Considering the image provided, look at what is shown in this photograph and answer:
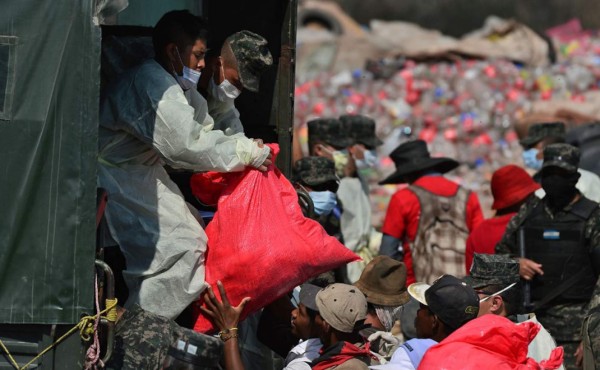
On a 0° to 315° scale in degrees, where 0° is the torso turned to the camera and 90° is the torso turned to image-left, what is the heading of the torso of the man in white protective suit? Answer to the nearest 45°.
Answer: approximately 270°

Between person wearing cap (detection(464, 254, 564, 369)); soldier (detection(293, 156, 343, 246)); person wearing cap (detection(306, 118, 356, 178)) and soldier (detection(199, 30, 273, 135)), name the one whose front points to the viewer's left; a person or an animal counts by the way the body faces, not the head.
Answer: person wearing cap (detection(464, 254, 564, 369))

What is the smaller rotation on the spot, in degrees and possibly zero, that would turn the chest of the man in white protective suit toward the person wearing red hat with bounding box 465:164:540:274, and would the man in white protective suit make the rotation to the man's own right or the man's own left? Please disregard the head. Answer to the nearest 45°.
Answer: approximately 45° to the man's own left

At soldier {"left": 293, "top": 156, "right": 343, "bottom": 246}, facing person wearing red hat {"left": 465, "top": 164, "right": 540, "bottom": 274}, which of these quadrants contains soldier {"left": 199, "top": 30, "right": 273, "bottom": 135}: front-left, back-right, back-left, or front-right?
back-right

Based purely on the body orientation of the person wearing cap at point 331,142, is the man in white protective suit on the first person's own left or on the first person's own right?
on the first person's own right

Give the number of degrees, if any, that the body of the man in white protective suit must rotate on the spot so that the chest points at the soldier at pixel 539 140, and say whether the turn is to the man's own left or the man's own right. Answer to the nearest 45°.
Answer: approximately 45° to the man's own left

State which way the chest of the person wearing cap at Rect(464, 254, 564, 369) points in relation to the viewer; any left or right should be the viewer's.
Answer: facing to the left of the viewer
